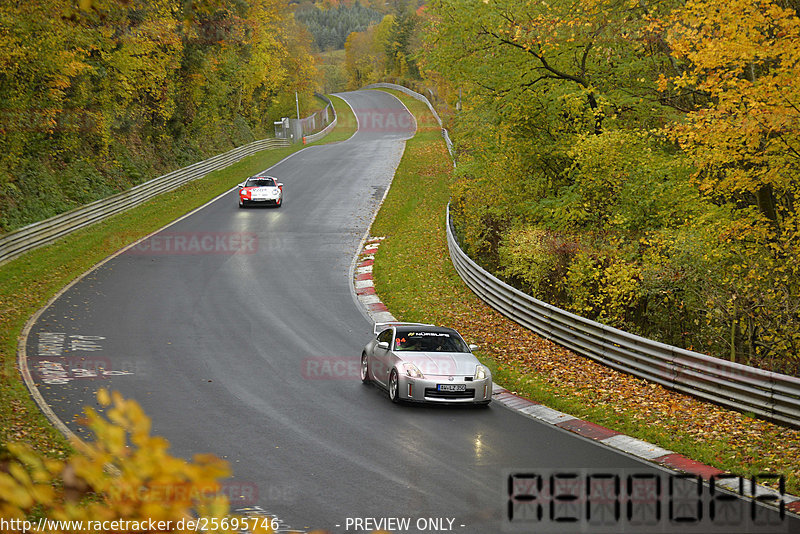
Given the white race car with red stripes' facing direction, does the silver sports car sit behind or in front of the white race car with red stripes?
in front

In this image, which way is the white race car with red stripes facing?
toward the camera
